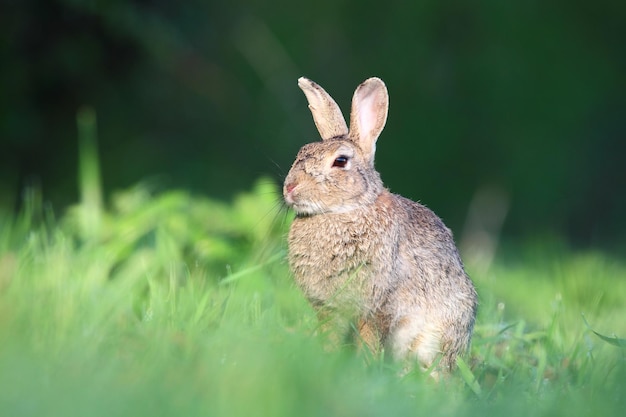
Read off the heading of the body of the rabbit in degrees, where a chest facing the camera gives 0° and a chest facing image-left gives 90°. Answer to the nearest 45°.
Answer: approximately 45°
